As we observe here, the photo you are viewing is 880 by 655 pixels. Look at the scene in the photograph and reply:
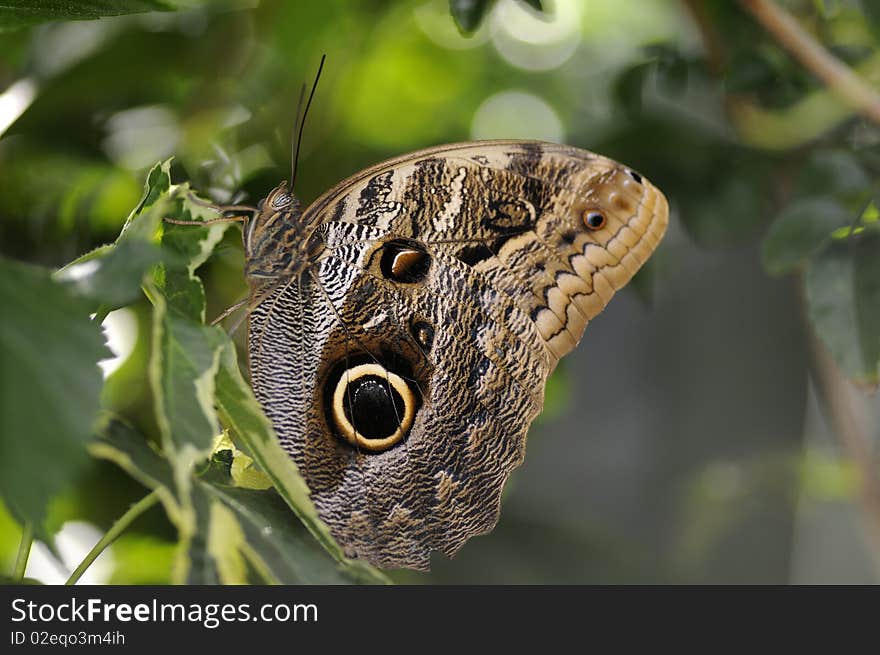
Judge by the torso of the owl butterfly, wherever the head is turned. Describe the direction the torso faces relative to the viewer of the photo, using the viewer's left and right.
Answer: facing to the left of the viewer
